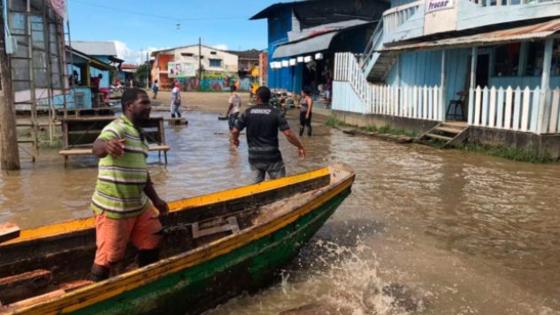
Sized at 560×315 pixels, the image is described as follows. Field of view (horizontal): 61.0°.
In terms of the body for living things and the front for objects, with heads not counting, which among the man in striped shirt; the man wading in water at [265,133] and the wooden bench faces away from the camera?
the man wading in water

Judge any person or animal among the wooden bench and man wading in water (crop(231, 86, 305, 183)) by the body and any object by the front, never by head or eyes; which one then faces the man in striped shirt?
the wooden bench

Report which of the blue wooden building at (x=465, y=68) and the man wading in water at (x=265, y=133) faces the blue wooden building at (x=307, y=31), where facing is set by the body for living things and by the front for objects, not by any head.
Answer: the man wading in water

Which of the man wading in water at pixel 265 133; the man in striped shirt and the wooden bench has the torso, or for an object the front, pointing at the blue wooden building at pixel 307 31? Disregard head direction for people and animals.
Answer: the man wading in water

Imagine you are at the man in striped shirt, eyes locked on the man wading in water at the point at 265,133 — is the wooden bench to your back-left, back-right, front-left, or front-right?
front-left

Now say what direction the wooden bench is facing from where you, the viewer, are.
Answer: facing the viewer

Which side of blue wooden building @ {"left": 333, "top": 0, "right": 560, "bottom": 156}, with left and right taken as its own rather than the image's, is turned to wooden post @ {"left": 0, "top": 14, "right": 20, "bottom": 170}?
front

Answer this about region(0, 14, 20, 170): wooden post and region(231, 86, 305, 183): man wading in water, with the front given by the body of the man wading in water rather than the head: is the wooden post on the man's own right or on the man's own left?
on the man's own left

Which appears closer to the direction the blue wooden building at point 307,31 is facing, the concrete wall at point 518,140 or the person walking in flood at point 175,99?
the person walking in flood

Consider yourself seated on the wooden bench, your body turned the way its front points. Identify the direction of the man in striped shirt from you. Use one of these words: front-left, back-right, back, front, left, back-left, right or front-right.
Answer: front

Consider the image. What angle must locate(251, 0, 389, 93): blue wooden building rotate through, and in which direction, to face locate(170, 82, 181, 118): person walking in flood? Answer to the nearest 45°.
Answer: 0° — it already faces them

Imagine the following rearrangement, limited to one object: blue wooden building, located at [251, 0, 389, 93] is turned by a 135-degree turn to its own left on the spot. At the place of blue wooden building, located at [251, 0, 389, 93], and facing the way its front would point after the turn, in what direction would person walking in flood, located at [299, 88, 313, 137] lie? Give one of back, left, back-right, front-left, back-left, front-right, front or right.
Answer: right

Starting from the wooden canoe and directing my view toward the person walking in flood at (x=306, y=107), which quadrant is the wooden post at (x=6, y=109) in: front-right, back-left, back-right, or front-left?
front-left

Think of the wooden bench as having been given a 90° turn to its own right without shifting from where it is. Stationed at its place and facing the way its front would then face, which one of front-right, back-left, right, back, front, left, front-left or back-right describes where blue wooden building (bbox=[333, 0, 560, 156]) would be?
back

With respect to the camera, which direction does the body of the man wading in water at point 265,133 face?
away from the camera

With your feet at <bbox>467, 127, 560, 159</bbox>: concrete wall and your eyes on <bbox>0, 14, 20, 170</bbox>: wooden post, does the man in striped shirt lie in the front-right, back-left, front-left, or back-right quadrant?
front-left

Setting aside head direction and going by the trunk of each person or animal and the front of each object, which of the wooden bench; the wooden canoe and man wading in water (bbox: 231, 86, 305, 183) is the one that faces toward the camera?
the wooden bench

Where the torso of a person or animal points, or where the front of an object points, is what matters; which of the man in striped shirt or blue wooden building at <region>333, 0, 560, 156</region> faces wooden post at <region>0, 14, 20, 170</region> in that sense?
the blue wooden building
